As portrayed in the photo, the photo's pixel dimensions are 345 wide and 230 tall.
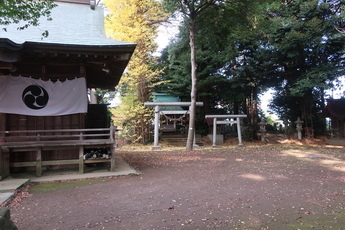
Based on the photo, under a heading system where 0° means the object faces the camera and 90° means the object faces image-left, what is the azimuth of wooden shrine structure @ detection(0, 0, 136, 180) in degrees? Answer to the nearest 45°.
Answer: approximately 0°
